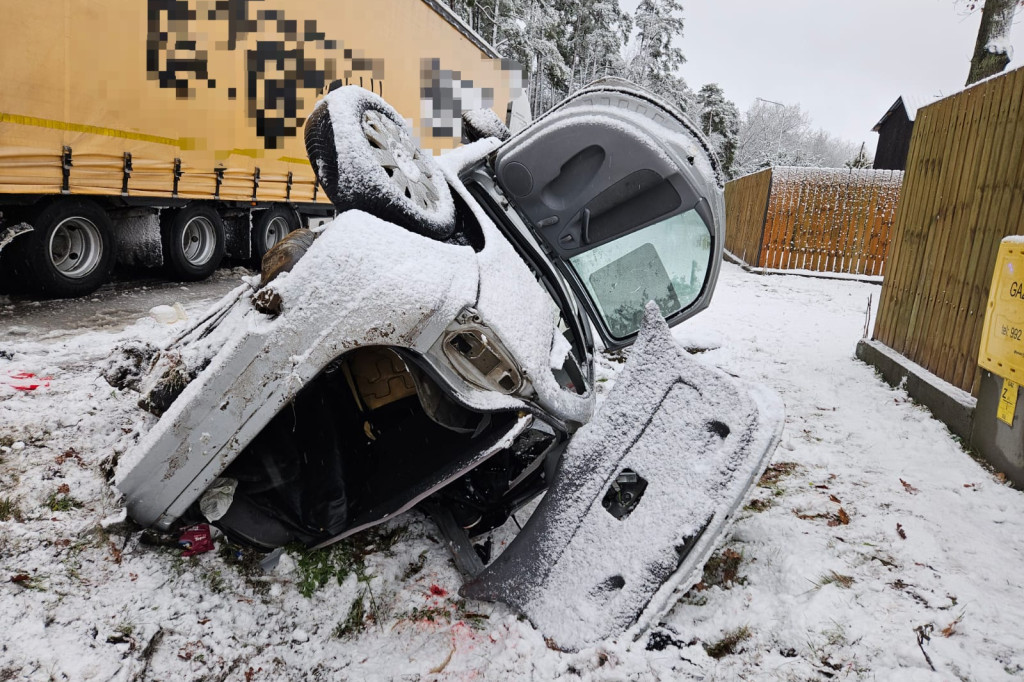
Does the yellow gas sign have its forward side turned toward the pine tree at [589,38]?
no

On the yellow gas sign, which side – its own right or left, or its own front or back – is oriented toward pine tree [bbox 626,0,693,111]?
right

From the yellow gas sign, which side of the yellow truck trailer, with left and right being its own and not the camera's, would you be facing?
right

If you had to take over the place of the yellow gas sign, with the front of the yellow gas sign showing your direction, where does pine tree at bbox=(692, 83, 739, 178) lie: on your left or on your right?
on your right

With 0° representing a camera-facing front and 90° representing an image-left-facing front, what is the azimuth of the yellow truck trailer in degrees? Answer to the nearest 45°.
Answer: approximately 225°

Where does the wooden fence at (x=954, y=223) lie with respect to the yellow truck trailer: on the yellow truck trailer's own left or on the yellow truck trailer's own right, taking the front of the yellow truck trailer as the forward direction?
on the yellow truck trailer's own right

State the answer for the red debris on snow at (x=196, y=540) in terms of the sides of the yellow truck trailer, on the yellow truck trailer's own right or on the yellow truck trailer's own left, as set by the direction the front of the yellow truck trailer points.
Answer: on the yellow truck trailer's own right

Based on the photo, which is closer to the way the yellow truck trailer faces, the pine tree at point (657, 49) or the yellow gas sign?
the pine tree

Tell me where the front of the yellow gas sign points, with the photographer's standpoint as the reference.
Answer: facing the viewer and to the left of the viewer

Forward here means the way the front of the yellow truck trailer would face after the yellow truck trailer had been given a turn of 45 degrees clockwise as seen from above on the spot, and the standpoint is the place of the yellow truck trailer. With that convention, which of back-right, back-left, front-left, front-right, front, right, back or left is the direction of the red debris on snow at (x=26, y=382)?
right

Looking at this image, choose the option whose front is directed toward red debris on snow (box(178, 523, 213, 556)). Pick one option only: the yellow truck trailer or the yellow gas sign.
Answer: the yellow gas sign

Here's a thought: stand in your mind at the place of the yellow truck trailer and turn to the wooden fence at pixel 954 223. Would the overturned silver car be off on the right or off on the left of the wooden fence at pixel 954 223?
right

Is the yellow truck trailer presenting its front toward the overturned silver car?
no

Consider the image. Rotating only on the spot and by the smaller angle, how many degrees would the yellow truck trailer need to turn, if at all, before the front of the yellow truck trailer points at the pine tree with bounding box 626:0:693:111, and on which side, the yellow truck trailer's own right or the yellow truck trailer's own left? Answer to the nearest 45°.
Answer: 0° — it already faces it

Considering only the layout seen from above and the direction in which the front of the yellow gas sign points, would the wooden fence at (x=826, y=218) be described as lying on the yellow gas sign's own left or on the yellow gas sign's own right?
on the yellow gas sign's own right
